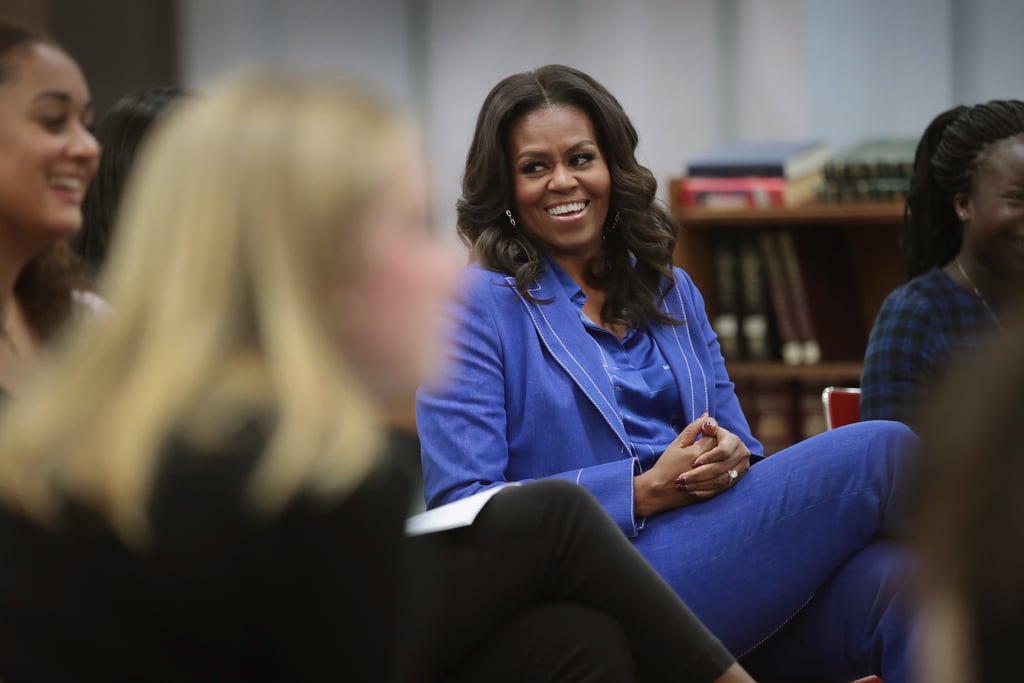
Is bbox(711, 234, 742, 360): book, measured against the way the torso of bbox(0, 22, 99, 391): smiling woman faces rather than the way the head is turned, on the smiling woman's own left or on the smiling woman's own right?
on the smiling woman's own left

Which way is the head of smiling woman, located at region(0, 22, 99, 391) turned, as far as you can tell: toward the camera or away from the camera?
toward the camera

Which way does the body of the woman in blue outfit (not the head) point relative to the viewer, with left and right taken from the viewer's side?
facing the viewer and to the right of the viewer

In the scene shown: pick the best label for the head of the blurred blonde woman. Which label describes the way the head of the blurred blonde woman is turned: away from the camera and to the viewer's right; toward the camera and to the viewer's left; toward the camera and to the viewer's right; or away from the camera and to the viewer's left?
away from the camera and to the viewer's right

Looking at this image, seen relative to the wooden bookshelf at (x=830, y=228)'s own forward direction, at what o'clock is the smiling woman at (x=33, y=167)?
The smiling woman is roughly at 1 o'clock from the wooden bookshelf.

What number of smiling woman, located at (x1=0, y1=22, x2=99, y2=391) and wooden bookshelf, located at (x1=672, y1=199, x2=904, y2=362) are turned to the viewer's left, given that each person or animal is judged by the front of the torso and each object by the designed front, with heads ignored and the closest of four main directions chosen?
0

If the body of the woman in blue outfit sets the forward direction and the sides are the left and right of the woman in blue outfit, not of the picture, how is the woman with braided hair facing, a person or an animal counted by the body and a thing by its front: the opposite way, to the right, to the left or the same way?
the same way

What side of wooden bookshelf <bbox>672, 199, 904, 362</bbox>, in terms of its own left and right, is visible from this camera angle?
front

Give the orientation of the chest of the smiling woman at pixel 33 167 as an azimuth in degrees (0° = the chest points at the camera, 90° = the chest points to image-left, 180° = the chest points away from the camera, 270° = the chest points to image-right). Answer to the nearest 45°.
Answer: approximately 315°
